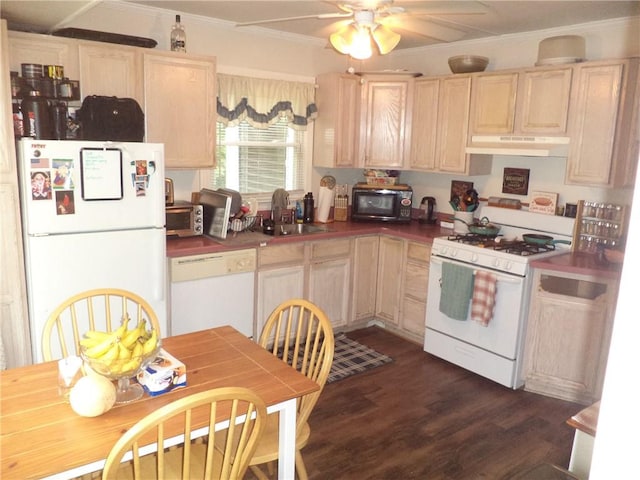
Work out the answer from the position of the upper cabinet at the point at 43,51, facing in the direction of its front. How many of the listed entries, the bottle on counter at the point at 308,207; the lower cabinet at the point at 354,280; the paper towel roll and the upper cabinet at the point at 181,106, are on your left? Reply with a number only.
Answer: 4

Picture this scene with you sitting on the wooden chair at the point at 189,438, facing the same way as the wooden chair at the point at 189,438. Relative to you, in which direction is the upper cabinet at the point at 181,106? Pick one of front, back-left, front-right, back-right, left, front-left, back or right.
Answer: front-right

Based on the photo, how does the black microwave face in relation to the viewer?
toward the camera

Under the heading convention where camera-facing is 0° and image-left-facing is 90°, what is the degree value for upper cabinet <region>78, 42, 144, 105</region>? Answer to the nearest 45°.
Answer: approximately 0°

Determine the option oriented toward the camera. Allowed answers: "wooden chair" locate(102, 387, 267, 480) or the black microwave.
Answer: the black microwave

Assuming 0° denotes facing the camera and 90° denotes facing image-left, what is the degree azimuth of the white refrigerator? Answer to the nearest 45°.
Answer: approximately 0°

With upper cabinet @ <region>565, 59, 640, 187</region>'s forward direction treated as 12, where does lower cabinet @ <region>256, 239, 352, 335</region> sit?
The lower cabinet is roughly at 1 o'clock from the upper cabinet.

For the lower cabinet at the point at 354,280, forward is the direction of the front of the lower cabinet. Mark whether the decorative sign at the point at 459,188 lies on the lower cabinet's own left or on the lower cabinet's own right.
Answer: on the lower cabinet's own left

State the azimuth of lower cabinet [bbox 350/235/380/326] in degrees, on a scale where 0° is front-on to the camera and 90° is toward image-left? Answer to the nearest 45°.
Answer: approximately 315°

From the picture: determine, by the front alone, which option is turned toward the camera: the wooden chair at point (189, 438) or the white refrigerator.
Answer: the white refrigerator

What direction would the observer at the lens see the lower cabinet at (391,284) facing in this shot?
facing the viewer and to the left of the viewer

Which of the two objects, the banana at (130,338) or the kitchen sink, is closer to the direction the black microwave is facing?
the banana

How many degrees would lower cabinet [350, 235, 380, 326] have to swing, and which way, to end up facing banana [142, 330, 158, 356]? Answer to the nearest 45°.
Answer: approximately 45° to its right

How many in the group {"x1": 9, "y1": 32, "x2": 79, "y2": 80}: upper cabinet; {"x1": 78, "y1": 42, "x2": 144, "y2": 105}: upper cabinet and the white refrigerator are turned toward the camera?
3
